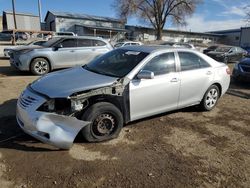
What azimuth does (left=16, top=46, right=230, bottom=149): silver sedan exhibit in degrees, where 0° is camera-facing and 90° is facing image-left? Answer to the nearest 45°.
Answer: approximately 45°

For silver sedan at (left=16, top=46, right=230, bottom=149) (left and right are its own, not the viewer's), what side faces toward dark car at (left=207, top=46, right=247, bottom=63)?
back

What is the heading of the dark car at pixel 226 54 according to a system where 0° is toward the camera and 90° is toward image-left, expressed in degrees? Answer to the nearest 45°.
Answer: approximately 45°

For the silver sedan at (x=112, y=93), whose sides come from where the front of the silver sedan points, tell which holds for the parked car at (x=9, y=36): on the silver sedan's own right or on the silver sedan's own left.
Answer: on the silver sedan's own right

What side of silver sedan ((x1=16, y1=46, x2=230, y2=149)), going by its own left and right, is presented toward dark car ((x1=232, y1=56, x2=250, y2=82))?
back

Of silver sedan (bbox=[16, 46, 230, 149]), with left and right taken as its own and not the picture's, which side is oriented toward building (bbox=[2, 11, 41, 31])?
right

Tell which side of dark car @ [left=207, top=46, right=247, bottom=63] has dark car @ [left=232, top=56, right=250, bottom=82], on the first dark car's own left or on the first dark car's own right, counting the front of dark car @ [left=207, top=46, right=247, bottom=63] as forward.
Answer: on the first dark car's own left

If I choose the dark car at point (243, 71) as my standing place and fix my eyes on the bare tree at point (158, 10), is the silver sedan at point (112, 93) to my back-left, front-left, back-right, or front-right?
back-left

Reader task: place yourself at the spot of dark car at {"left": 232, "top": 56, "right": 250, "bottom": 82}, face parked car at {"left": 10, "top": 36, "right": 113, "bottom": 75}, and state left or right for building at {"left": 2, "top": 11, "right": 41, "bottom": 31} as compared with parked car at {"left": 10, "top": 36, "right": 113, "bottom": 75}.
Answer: right
